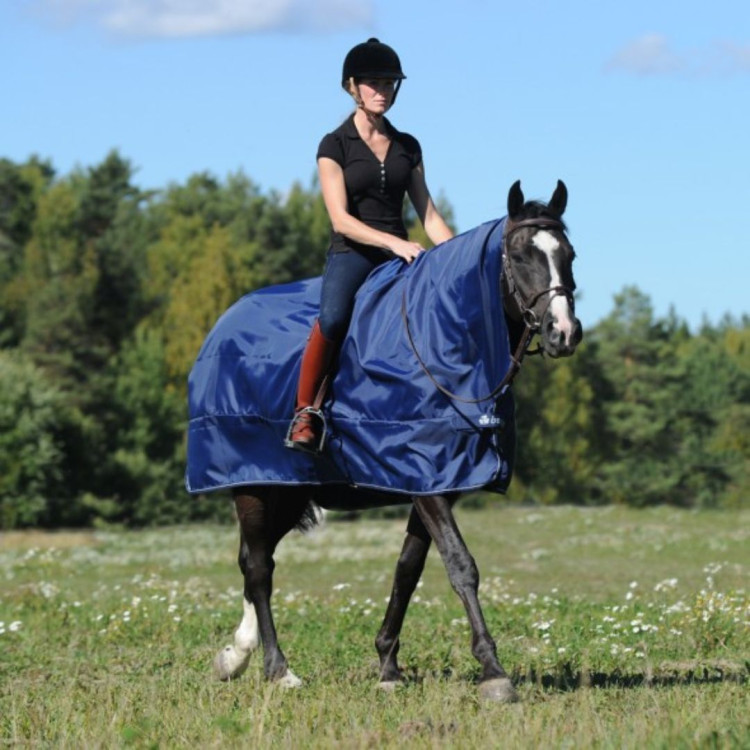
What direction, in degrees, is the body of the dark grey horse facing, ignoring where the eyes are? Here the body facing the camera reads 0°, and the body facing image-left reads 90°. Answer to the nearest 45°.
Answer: approximately 315°

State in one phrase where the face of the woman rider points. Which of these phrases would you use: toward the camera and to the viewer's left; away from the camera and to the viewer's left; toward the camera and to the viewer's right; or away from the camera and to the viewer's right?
toward the camera and to the viewer's right
